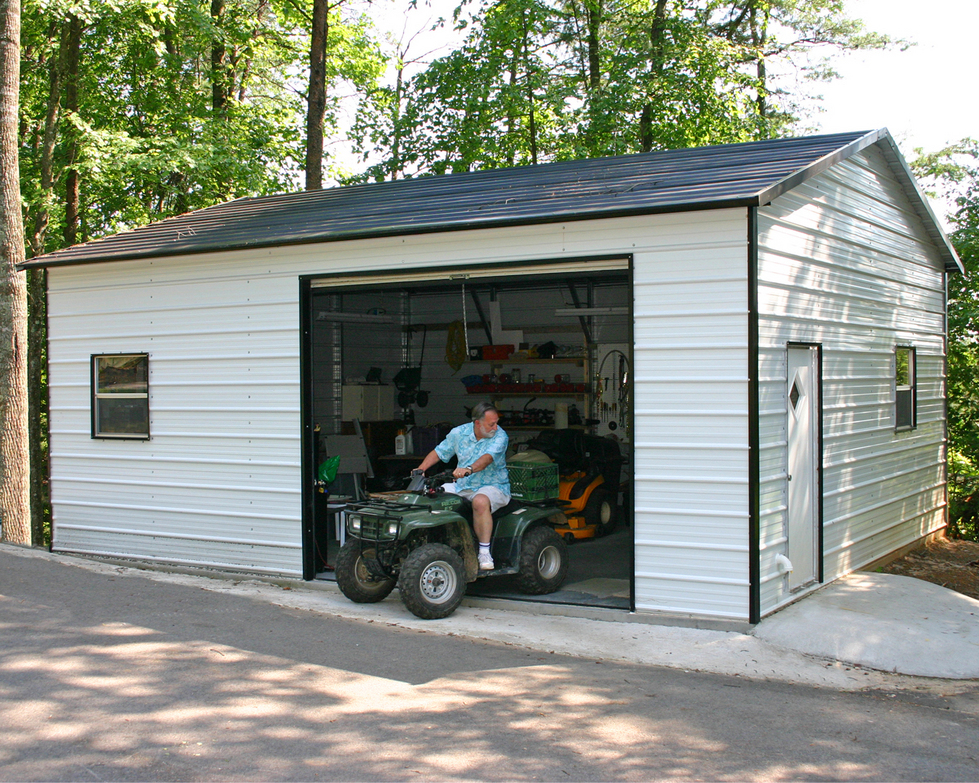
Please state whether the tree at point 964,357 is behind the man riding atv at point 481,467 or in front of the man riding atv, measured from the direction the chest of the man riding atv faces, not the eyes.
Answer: behind

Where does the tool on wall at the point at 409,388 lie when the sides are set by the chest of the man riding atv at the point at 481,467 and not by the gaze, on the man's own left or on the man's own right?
on the man's own right

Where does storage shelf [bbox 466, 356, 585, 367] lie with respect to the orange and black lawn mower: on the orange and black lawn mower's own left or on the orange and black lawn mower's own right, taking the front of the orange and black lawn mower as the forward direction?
on the orange and black lawn mower's own right

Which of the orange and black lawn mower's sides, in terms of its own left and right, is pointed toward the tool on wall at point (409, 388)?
right

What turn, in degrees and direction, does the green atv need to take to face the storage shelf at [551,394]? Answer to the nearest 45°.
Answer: approximately 135° to its right

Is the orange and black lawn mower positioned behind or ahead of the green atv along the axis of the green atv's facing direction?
behind

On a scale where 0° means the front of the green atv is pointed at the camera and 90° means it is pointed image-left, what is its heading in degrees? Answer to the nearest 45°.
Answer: approximately 45°

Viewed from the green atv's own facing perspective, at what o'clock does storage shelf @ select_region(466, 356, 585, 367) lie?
The storage shelf is roughly at 5 o'clock from the green atv.
